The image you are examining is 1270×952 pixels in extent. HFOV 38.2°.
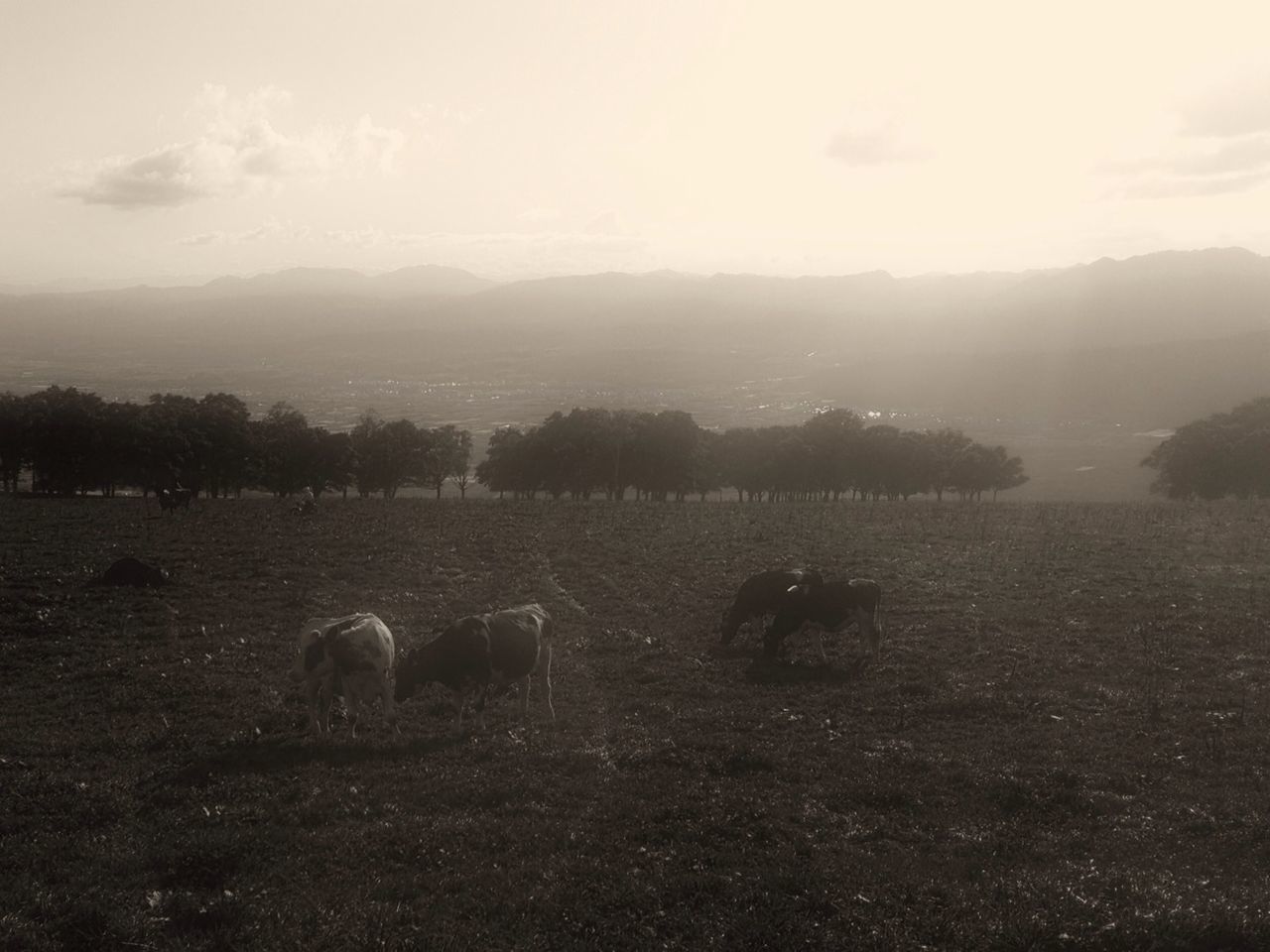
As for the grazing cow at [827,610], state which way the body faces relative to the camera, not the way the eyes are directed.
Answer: to the viewer's left

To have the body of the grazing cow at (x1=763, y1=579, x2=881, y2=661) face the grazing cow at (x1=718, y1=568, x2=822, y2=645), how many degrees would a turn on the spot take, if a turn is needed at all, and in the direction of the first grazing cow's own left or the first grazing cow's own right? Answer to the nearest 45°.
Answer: approximately 45° to the first grazing cow's own right
